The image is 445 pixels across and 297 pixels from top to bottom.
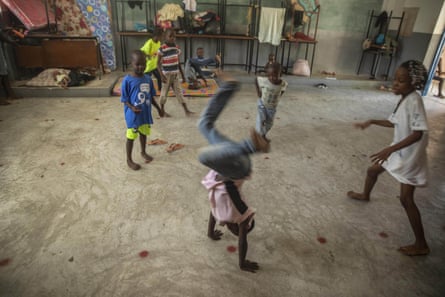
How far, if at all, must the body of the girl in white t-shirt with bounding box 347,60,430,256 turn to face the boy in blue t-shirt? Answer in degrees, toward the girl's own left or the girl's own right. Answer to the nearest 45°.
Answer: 0° — they already face them

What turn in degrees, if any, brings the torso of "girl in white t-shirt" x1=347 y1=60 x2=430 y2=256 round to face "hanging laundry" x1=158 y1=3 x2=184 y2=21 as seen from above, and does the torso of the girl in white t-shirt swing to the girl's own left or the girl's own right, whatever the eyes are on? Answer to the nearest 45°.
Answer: approximately 45° to the girl's own right

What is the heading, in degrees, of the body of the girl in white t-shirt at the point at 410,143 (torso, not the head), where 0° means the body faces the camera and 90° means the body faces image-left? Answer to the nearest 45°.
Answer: approximately 90°

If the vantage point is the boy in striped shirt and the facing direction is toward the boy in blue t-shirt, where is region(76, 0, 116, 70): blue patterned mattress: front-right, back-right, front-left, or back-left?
back-right

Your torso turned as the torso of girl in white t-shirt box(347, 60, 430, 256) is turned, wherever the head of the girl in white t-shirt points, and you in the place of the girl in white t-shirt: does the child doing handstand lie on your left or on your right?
on your left
